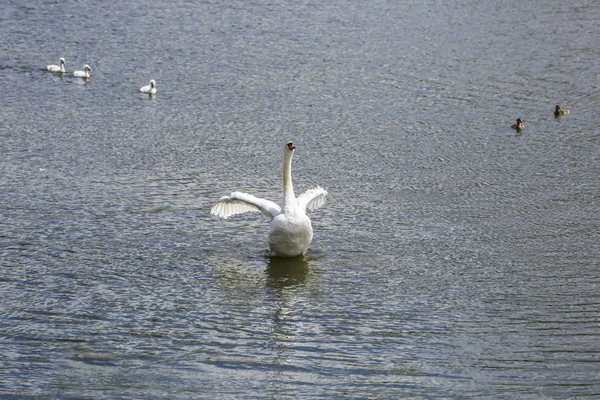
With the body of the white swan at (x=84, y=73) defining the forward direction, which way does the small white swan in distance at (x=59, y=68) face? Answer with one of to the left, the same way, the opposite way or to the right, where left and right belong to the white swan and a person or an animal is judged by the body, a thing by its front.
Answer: the same way

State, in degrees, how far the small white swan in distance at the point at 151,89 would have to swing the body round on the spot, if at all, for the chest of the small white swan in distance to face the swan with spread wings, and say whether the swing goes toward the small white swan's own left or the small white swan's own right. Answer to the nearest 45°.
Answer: approximately 90° to the small white swan's own right

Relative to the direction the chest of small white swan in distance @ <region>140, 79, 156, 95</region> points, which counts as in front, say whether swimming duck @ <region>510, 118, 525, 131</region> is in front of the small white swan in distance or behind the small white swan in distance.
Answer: in front

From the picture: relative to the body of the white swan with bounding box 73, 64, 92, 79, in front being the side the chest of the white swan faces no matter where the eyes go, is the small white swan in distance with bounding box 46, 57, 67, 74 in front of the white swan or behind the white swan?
behind

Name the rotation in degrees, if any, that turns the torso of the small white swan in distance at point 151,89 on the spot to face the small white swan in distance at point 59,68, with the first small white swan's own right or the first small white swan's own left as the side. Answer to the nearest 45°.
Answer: approximately 135° to the first small white swan's own left

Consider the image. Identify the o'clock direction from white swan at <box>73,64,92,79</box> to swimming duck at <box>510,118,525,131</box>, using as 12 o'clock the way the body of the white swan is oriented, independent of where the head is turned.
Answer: The swimming duck is roughly at 1 o'clock from the white swan.

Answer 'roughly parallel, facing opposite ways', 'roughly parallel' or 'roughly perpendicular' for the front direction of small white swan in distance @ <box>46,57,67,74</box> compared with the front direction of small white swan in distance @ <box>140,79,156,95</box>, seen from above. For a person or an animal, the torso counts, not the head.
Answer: roughly parallel

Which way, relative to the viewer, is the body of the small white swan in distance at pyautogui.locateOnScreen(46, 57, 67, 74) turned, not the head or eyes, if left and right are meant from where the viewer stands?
facing to the right of the viewer

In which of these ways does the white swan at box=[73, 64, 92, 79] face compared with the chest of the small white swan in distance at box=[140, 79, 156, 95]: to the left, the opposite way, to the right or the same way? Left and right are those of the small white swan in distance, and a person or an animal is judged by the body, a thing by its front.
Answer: the same way

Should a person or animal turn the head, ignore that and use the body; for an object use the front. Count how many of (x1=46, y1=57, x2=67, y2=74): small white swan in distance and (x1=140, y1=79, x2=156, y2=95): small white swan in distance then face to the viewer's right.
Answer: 2

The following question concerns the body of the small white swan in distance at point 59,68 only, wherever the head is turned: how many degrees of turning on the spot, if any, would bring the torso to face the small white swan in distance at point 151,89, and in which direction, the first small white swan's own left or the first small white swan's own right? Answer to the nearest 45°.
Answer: approximately 45° to the first small white swan's own right

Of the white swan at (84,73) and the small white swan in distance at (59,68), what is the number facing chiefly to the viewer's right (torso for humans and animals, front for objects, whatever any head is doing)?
2

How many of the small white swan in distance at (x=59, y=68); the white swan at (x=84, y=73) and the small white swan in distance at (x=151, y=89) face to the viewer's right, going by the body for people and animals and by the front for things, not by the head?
3

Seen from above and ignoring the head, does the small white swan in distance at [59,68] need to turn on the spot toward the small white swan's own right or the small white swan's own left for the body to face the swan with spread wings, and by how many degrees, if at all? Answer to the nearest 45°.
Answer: approximately 90° to the small white swan's own right

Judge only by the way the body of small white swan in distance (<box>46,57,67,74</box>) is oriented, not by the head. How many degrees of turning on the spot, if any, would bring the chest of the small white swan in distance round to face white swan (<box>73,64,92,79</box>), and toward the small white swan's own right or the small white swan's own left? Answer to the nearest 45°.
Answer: approximately 45° to the small white swan's own right

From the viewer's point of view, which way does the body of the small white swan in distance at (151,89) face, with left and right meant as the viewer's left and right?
facing to the right of the viewer

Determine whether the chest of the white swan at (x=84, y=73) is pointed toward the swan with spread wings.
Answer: no

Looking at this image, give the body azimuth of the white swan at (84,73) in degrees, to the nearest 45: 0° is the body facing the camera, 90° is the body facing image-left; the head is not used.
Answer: approximately 270°
